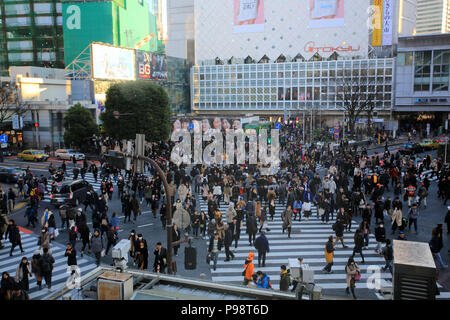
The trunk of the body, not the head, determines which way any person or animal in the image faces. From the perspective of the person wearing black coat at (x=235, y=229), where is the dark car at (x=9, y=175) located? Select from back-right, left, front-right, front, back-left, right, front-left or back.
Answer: back-right

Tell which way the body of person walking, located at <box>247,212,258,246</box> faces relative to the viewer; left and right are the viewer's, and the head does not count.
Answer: facing away from the viewer

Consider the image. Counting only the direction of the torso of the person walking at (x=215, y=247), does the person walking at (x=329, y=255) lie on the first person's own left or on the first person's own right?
on the first person's own left

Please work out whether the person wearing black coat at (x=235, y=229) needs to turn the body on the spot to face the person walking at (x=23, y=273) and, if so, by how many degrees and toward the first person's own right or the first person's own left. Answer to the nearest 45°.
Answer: approximately 45° to the first person's own right

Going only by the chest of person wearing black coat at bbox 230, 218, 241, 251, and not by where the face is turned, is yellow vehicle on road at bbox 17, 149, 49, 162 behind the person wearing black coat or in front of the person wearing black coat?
behind
